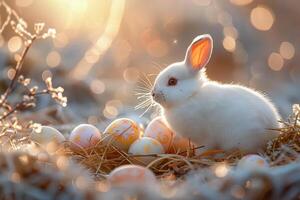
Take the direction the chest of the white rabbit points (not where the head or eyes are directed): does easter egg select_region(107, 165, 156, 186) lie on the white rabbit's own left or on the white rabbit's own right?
on the white rabbit's own left

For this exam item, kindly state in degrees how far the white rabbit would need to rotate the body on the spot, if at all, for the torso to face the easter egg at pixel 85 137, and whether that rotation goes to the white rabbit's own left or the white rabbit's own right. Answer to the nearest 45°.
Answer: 0° — it already faces it

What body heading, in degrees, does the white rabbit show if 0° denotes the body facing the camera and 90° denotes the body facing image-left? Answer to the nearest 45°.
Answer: approximately 90°

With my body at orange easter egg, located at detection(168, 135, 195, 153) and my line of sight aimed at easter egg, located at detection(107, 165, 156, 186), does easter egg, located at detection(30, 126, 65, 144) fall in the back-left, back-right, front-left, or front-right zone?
front-right

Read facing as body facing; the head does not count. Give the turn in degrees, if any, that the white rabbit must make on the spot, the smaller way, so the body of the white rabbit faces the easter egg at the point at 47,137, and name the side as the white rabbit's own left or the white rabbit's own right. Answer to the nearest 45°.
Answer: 0° — it already faces it
